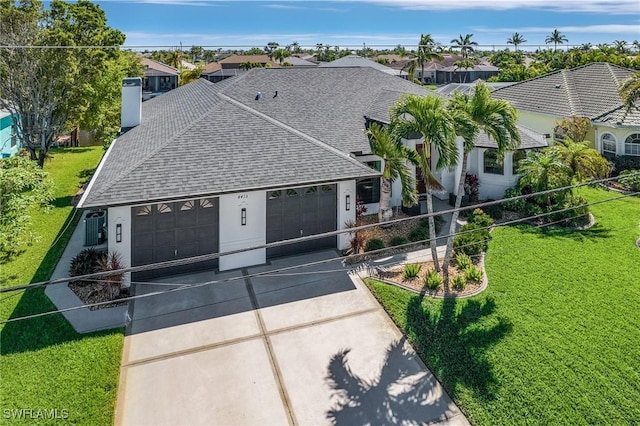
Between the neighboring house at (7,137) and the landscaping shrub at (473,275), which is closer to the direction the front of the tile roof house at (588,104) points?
the landscaping shrub

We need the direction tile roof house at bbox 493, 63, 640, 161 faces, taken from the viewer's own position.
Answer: facing the viewer

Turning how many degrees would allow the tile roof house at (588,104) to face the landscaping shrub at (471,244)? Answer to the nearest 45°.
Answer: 0° — it already faces it

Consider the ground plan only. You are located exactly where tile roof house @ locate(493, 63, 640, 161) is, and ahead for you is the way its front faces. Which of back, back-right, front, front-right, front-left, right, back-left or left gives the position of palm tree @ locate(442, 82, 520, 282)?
front

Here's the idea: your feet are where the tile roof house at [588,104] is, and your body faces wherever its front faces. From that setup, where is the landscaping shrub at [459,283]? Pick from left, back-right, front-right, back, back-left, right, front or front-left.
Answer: front

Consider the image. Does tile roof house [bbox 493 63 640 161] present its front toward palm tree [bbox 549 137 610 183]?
yes

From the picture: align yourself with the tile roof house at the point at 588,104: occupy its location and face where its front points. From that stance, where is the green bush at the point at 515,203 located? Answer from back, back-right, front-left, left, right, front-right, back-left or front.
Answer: front

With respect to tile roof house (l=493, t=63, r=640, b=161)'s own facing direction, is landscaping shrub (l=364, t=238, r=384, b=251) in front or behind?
in front

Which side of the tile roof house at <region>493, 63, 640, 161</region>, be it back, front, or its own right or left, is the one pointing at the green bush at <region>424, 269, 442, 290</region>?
front

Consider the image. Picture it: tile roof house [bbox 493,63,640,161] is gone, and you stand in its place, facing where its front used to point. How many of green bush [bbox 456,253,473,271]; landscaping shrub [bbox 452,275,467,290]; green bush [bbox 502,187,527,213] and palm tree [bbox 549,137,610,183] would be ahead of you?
4
